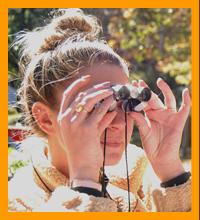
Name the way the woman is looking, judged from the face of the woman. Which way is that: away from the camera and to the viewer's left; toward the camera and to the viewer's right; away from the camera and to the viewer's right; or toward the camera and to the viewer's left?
toward the camera and to the viewer's right

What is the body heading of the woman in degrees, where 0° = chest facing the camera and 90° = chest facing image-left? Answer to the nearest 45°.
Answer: approximately 315°
